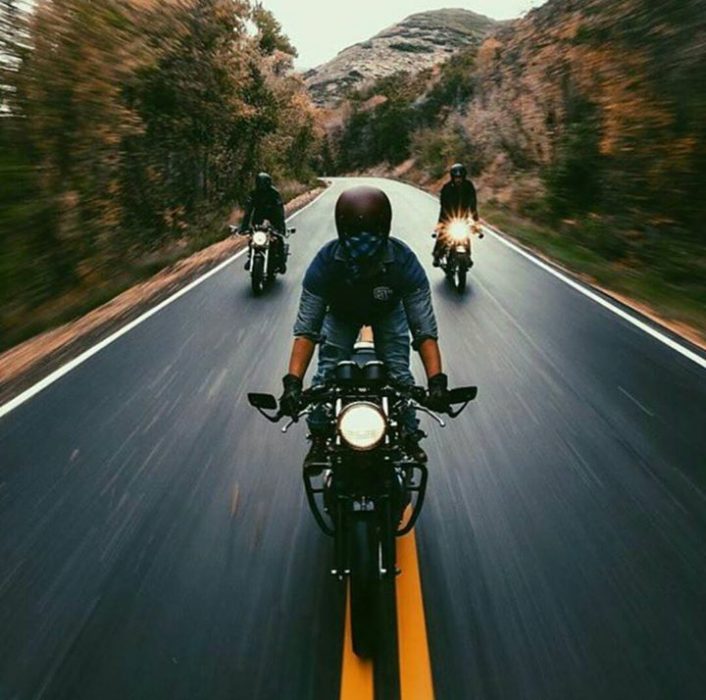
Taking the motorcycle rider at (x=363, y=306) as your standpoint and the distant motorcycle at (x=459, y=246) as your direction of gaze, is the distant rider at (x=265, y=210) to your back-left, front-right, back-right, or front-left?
front-left

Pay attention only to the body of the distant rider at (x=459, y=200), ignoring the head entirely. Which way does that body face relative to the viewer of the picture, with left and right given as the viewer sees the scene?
facing the viewer

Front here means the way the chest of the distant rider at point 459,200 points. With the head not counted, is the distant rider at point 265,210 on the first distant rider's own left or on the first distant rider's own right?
on the first distant rider's own right

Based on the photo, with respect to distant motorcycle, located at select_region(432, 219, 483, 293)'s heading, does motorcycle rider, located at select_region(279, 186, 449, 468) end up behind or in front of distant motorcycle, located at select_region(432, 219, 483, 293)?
in front

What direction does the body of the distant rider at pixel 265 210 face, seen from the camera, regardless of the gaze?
toward the camera

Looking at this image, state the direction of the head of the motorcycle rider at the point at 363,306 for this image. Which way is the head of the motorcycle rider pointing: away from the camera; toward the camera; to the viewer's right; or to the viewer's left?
toward the camera

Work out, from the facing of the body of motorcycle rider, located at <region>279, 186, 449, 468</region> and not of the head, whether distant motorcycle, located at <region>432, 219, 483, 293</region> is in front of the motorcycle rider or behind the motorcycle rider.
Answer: behind

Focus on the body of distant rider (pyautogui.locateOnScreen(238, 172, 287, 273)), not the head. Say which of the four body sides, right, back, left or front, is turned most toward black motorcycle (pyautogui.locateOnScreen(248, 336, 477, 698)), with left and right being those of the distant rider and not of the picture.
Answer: front

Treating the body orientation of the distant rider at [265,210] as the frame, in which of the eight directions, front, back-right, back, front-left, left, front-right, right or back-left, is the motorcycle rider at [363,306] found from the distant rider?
front

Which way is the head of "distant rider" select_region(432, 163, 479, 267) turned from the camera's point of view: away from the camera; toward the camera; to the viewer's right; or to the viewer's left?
toward the camera

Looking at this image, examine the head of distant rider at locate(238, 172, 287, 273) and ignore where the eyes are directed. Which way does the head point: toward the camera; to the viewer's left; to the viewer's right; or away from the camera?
toward the camera

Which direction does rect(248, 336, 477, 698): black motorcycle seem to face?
toward the camera

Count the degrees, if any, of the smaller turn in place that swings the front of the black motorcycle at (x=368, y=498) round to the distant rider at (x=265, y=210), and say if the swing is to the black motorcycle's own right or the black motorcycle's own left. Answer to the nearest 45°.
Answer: approximately 180°

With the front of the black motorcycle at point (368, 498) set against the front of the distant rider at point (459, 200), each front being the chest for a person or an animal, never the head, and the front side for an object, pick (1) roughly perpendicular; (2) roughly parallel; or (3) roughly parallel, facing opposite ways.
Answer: roughly parallel

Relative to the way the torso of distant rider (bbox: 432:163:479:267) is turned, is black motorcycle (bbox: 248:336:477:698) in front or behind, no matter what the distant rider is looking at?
in front

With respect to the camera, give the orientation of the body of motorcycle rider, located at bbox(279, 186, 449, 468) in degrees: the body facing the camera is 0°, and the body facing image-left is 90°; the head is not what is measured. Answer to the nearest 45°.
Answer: approximately 0°
